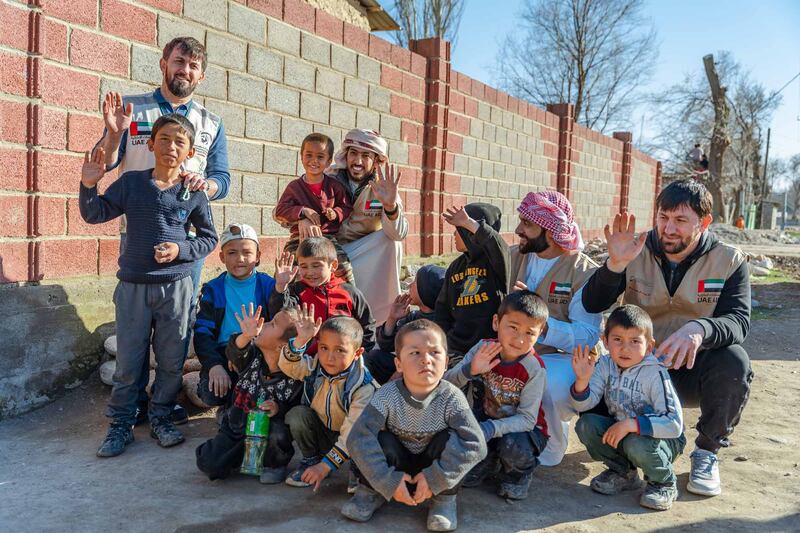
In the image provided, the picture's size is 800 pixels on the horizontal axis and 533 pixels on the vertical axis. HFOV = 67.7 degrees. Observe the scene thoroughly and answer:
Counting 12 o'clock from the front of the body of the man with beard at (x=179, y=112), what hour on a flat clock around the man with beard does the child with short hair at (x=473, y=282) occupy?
The child with short hair is roughly at 10 o'clock from the man with beard.

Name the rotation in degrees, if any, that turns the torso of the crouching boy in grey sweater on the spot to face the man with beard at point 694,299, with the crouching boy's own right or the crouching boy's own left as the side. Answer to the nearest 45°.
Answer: approximately 135° to the crouching boy's own left

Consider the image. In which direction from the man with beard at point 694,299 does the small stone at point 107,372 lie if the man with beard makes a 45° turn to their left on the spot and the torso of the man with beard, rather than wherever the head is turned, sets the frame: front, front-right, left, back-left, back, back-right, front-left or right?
right

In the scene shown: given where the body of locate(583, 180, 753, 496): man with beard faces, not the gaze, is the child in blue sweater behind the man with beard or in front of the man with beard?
in front

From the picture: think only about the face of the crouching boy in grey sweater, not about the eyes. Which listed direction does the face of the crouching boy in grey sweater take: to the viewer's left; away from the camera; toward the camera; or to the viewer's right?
toward the camera

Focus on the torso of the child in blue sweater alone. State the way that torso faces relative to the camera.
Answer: toward the camera

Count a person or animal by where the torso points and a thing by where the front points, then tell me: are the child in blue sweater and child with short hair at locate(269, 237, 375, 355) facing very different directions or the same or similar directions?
same or similar directions

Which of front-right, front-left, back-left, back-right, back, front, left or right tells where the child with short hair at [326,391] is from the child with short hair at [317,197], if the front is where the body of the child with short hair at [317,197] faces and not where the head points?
front

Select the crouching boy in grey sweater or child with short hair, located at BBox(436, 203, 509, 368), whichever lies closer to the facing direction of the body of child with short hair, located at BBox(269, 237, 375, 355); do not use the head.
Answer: the crouching boy in grey sweater

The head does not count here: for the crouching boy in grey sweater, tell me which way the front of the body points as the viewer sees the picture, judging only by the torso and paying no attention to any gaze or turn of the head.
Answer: toward the camera

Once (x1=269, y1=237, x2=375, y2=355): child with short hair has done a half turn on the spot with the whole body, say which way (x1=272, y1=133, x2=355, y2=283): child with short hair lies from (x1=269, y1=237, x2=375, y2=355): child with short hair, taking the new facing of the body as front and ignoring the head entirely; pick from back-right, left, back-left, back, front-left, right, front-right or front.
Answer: front

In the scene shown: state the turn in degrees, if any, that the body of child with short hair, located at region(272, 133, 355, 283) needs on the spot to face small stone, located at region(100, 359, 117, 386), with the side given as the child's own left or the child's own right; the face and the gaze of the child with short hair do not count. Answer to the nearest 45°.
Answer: approximately 90° to the child's own right

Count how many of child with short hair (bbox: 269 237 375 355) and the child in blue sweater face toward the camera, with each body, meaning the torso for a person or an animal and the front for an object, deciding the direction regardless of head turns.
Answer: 2

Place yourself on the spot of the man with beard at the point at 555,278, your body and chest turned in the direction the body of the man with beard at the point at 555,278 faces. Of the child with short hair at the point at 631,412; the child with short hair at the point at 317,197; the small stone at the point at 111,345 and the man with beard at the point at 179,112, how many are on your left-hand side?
1

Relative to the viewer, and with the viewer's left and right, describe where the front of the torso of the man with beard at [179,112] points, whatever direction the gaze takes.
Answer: facing the viewer
